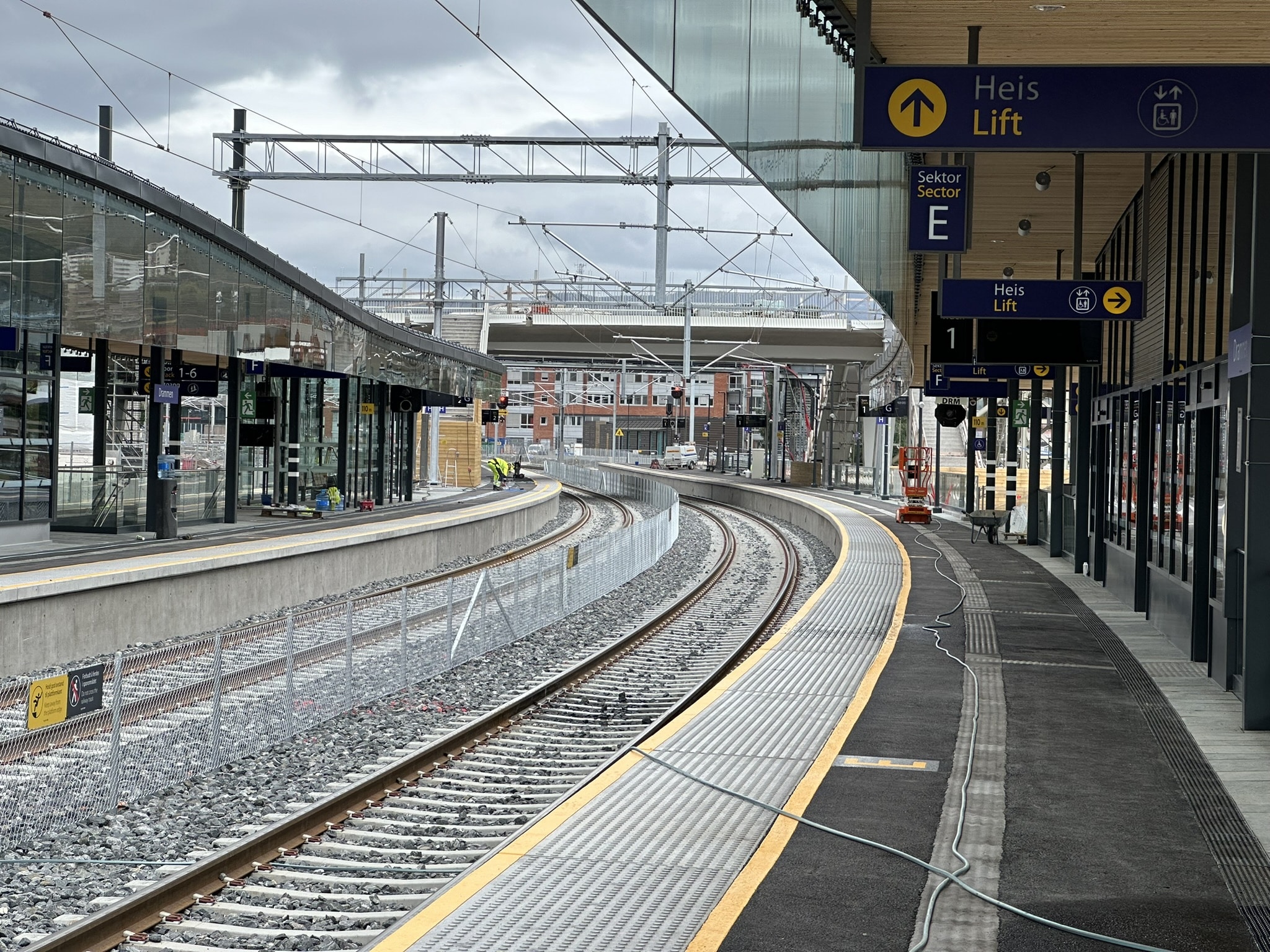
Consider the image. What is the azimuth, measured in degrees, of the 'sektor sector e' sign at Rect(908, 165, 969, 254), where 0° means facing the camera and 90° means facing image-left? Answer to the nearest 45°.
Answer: approximately 0°

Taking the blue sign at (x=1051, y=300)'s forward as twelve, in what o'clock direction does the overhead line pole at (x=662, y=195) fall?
The overhead line pole is roughly at 5 o'clock from the blue sign.

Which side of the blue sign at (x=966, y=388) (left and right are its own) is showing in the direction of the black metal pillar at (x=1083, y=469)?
front

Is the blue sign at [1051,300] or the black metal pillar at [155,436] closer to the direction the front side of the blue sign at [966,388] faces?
the blue sign

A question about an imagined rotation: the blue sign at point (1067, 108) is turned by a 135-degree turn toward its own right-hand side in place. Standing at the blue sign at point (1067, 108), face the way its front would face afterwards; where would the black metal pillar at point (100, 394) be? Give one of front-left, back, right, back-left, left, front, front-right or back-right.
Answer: front

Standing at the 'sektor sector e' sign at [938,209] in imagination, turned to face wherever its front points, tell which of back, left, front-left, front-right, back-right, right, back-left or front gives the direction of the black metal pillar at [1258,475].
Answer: front-left
